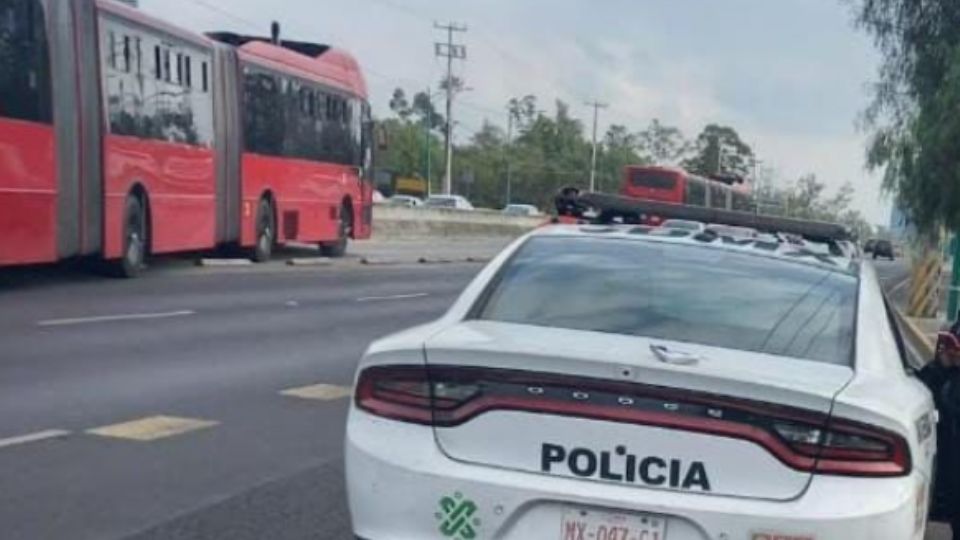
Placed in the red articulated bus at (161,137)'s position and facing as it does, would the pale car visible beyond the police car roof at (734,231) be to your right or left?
on your right

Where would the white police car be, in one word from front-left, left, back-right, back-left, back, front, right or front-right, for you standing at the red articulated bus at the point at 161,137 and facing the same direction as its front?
back-right

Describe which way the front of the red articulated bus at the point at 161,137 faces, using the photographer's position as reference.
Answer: facing away from the viewer and to the right of the viewer

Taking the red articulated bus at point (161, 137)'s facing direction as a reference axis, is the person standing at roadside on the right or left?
on its right

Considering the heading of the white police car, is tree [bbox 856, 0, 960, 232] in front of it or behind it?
in front

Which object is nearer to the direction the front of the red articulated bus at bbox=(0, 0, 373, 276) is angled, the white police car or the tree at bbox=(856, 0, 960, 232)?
the tree

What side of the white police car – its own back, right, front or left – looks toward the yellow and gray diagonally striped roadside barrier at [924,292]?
front

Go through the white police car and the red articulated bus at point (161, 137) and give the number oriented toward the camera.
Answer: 0

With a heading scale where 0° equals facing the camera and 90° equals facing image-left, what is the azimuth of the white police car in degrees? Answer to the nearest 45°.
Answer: approximately 180°
